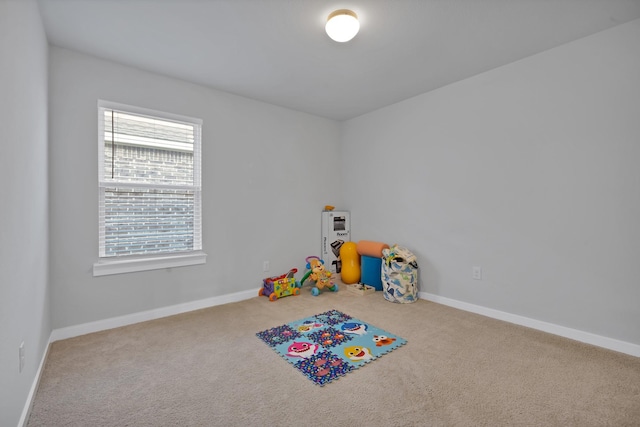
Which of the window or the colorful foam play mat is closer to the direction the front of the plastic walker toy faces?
the colorful foam play mat

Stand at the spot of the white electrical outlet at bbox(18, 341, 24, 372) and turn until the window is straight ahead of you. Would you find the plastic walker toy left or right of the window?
right

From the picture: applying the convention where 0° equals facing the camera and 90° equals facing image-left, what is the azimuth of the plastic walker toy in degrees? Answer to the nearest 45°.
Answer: approximately 0°

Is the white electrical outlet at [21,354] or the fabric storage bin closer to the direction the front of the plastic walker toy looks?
the white electrical outlet

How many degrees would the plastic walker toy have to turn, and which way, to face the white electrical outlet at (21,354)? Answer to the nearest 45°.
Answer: approximately 45° to its right

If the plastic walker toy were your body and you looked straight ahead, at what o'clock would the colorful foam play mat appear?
The colorful foam play mat is roughly at 12 o'clock from the plastic walker toy.
